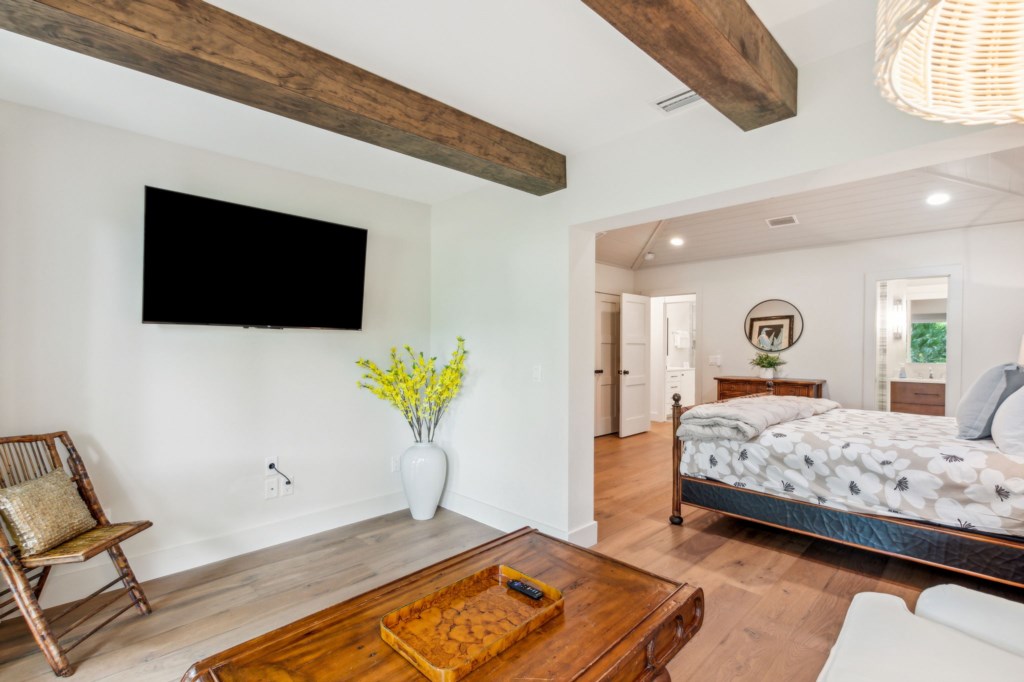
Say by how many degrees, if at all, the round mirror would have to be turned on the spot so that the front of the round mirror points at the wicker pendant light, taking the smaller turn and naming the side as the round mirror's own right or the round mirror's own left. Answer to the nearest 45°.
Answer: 0° — it already faces it

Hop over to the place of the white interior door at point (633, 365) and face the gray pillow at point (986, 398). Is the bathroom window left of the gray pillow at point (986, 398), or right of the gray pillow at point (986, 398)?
left

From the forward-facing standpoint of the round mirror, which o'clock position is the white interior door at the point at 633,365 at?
The white interior door is roughly at 3 o'clock from the round mirror.

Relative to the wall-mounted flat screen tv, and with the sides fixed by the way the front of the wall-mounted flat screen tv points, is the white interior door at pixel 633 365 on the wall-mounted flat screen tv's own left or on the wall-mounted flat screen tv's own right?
on the wall-mounted flat screen tv's own left

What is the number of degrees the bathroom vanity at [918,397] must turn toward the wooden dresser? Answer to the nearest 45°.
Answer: approximately 45° to its right

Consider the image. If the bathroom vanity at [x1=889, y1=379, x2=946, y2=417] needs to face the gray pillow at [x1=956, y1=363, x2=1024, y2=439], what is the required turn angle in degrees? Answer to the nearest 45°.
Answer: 0° — it already faces it
